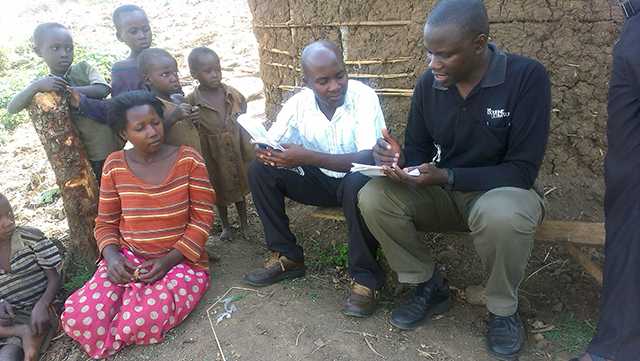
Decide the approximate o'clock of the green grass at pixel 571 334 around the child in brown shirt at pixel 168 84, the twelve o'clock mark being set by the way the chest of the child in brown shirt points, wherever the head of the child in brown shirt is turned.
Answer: The green grass is roughly at 12 o'clock from the child in brown shirt.

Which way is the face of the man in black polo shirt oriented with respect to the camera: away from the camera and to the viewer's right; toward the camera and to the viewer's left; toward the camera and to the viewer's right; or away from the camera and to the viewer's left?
toward the camera and to the viewer's left

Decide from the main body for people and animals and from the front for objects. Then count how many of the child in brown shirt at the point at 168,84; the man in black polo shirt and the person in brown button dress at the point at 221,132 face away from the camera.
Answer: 0

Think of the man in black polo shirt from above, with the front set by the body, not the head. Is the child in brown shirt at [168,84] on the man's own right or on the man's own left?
on the man's own right

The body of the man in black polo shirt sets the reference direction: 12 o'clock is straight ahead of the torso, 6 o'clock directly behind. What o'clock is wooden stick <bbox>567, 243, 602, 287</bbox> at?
The wooden stick is roughly at 7 o'clock from the man in black polo shirt.

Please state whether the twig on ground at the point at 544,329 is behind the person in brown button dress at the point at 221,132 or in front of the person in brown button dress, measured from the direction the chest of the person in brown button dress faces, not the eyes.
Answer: in front

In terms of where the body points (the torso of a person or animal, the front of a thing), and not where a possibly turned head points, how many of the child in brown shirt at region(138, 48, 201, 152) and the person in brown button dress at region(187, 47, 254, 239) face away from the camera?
0

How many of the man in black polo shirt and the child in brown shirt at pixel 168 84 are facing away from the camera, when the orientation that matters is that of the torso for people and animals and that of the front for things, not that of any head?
0

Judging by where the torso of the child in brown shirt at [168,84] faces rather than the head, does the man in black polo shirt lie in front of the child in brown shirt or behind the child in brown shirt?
in front

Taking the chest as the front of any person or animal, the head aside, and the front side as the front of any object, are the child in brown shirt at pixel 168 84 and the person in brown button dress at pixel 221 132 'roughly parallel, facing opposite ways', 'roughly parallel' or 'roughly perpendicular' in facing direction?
roughly parallel

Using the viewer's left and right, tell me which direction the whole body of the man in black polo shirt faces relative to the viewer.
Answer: facing the viewer and to the left of the viewer

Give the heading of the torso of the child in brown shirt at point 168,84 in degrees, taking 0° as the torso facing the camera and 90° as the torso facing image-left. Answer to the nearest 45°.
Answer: approximately 315°

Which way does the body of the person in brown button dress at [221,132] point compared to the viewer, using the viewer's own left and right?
facing the viewer and to the right of the viewer
